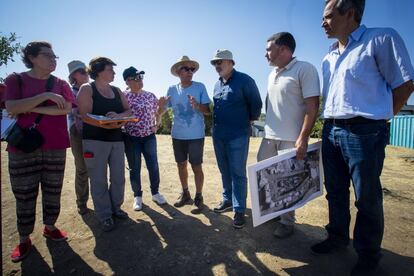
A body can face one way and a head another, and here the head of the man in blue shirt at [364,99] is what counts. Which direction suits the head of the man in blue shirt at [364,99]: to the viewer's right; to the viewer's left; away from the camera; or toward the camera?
to the viewer's left

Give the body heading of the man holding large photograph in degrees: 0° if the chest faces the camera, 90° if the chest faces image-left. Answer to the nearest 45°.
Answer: approximately 45°

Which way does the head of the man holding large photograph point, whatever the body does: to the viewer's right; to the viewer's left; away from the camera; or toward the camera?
to the viewer's left

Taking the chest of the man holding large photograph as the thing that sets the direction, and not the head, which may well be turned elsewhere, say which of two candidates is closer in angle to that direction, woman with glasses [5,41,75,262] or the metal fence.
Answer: the woman with glasses

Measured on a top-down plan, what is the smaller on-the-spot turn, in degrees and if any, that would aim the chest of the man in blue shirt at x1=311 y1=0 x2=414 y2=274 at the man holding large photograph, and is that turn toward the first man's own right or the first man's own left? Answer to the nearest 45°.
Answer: approximately 90° to the first man's own right

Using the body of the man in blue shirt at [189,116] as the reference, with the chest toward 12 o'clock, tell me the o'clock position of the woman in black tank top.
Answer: The woman in black tank top is roughly at 2 o'clock from the man in blue shirt.

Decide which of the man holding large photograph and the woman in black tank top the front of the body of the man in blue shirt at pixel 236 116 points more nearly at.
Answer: the woman in black tank top

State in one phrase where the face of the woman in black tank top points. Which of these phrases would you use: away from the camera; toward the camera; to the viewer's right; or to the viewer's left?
to the viewer's right

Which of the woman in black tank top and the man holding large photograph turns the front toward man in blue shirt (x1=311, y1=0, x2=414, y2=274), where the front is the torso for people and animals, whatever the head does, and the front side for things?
the woman in black tank top

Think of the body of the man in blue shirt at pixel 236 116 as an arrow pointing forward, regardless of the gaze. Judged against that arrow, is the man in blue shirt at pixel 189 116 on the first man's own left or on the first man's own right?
on the first man's own right

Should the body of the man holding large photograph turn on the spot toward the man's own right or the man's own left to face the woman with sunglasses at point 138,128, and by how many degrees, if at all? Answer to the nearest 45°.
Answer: approximately 45° to the man's own right

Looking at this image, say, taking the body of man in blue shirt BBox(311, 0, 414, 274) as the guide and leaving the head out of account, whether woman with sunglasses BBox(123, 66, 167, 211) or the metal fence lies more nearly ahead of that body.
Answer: the woman with sunglasses

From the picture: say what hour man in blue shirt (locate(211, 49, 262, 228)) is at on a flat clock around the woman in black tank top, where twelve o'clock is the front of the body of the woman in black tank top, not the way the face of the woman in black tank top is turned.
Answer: The man in blue shirt is roughly at 11 o'clock from the woman in black tank top.

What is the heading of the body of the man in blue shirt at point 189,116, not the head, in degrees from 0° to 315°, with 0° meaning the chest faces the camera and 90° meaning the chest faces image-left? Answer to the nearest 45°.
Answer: approximately 0°

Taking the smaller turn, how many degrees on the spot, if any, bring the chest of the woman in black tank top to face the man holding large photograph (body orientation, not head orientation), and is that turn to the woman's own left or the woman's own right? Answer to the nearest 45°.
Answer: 0° — they already face them

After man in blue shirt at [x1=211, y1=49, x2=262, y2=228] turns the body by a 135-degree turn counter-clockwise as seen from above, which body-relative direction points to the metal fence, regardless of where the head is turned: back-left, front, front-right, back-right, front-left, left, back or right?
front-left
